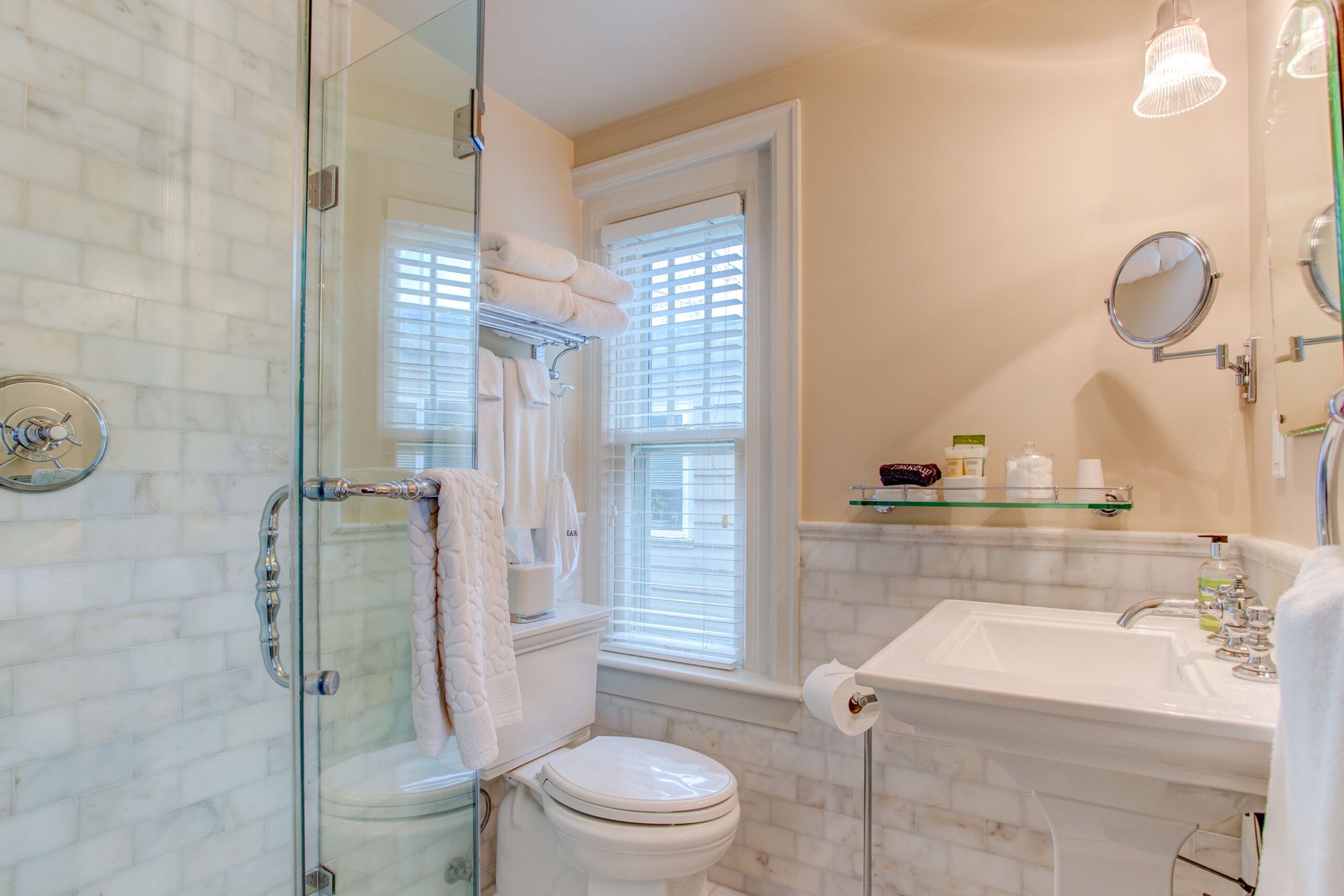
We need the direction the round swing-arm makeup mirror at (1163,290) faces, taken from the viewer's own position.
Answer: facing the viewer and to the left of the viewer

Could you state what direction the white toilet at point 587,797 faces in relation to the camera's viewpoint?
facing the viewer and to the right of the viewer

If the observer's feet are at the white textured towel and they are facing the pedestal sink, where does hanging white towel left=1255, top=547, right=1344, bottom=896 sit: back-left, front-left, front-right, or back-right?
front-right

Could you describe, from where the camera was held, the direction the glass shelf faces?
facing the viewer
